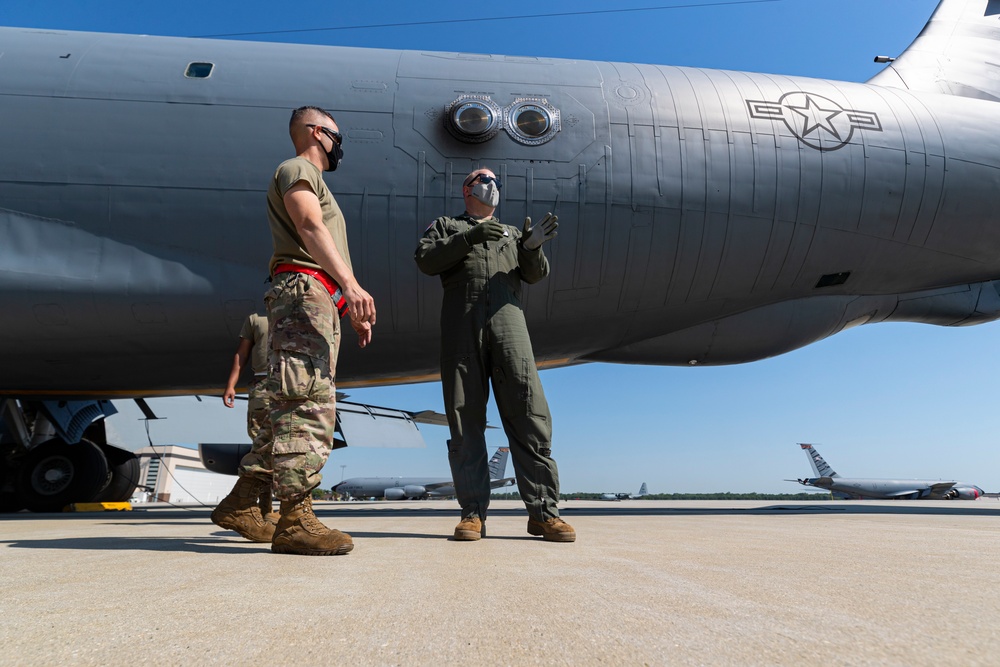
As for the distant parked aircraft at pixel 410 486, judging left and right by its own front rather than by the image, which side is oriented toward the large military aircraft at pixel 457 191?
left

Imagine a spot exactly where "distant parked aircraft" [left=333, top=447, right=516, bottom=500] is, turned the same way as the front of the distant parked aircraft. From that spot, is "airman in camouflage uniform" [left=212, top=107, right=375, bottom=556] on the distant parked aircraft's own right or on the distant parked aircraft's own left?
on the distant parked aircraft's own left

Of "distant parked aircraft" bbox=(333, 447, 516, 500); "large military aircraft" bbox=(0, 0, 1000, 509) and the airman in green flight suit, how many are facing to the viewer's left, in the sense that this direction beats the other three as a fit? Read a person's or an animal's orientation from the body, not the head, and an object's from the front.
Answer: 2

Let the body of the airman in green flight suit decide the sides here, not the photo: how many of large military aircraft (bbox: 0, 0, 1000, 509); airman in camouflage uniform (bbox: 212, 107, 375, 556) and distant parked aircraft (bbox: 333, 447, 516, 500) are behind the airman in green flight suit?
2

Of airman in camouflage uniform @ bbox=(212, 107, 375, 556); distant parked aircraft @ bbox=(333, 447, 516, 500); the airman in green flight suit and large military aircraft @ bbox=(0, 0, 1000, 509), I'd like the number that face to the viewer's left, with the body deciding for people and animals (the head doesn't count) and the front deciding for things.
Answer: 2

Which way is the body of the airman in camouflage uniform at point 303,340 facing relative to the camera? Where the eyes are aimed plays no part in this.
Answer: to the viewer's right

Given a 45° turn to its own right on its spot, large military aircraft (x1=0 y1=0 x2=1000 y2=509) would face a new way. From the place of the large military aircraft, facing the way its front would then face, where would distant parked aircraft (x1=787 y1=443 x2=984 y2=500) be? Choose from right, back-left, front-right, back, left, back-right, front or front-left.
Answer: right

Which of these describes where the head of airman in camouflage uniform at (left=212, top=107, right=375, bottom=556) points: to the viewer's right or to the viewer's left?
to the viewer's right

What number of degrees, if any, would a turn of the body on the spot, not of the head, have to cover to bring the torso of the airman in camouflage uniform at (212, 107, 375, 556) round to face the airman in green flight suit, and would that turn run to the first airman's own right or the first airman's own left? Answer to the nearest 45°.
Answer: approximately 45° to the first airman's own left

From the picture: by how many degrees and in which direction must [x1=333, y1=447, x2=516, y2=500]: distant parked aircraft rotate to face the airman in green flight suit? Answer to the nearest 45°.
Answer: approximately 90° to its left

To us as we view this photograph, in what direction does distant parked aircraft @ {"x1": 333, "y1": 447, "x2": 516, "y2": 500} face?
facing to the left of the viewer

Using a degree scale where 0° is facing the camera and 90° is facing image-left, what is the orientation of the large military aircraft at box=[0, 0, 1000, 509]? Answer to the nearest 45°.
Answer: approximately 90°
